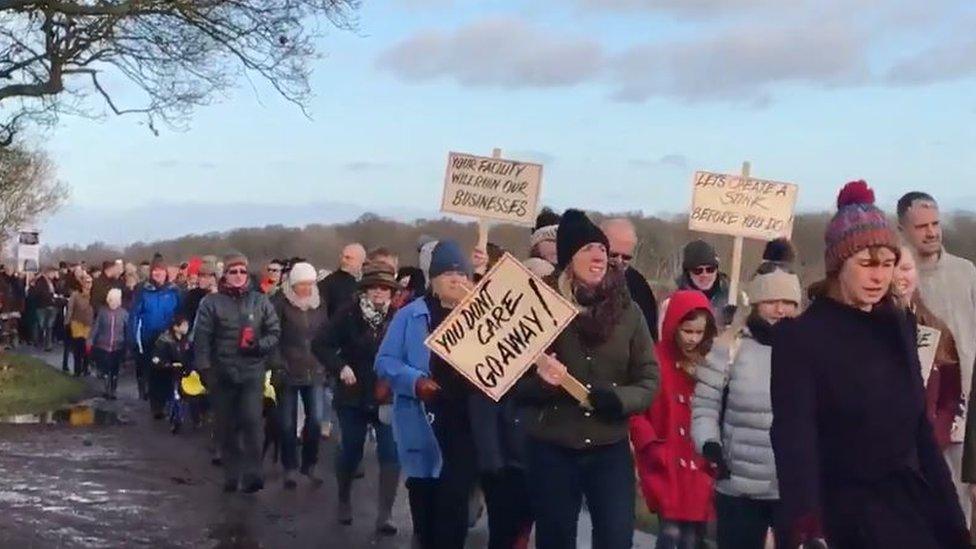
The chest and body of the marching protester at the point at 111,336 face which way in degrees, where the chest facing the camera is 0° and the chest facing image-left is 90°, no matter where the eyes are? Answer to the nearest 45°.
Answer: approximately 0°

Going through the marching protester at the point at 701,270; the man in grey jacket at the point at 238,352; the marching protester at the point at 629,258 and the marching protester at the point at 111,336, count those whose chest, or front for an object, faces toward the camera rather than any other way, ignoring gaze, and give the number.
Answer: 4

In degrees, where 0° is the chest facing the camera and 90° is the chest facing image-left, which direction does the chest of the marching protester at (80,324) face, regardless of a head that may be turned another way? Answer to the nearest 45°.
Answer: approximately 315°

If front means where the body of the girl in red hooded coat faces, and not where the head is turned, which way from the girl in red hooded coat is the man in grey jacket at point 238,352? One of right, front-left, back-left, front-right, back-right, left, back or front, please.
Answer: back

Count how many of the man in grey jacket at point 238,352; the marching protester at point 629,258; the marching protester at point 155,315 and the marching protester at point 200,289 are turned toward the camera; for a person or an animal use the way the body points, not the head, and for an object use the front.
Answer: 4

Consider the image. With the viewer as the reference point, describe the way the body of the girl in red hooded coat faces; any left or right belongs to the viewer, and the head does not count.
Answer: facing the viewer and to the right of the viewer

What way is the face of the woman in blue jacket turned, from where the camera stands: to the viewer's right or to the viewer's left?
to the viewer's right

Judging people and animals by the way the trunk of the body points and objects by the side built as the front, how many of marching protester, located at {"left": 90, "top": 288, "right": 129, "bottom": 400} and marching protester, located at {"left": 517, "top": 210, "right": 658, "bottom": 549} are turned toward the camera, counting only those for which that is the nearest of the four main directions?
2

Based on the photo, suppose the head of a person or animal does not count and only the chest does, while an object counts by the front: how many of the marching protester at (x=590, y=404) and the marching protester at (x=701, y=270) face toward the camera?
2

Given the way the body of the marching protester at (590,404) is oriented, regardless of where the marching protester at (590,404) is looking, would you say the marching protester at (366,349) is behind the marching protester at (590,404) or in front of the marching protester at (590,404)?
behind

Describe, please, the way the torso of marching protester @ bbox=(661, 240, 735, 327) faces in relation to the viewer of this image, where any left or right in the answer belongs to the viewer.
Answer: facing the viewer

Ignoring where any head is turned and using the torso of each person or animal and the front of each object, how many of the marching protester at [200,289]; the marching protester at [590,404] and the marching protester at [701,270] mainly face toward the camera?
3

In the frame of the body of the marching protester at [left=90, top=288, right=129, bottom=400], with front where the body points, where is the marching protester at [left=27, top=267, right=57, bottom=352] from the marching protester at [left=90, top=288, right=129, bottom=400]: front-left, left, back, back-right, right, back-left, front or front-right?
back
